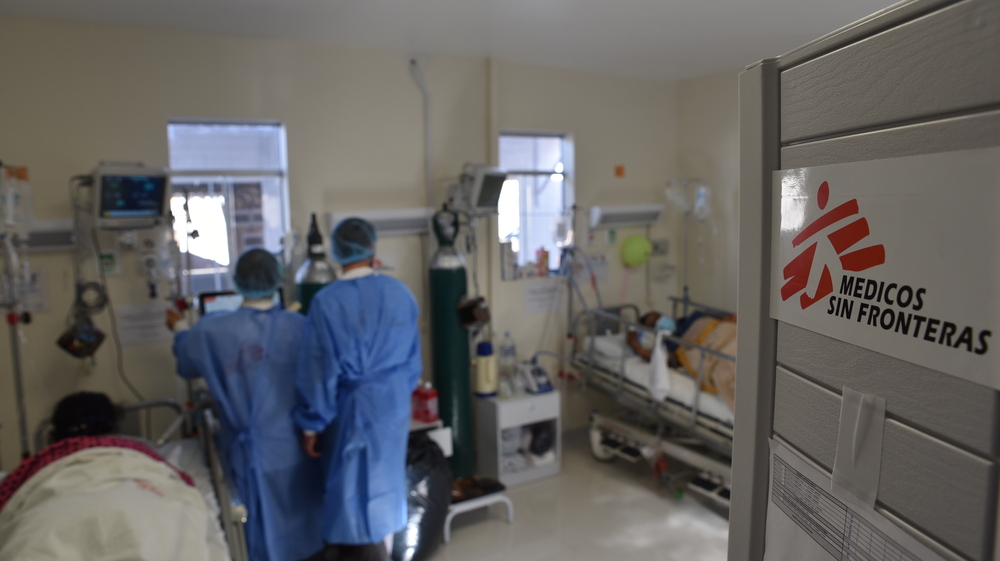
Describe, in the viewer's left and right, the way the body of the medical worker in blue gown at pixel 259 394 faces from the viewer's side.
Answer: facing away from the viewer

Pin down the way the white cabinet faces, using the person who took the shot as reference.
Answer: facing the viewer and to the right of the viewer

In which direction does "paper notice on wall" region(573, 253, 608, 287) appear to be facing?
toward the camera

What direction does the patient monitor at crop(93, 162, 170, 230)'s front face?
toward the camera

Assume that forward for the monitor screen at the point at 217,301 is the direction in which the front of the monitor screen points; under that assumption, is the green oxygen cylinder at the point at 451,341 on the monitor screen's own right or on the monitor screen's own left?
on the monitor screen's own left

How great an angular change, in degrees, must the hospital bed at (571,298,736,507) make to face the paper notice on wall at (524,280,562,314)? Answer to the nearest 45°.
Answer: approximately 180°

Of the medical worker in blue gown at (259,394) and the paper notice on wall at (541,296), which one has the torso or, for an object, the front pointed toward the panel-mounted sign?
the paper notice on wall

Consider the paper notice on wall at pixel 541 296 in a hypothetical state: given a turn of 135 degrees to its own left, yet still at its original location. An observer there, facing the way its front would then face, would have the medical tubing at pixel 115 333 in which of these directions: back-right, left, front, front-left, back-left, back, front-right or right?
back

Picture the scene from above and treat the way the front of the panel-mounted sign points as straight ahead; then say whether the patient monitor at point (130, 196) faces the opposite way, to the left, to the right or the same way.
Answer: to the left

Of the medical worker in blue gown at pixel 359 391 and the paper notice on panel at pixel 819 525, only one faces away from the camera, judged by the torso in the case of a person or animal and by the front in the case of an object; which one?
the medical worker in blue gown

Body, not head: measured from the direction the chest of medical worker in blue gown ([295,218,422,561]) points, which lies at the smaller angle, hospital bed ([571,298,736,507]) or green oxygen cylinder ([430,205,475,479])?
the green oxygen cylinder

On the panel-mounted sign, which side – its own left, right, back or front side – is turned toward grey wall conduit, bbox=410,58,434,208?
right

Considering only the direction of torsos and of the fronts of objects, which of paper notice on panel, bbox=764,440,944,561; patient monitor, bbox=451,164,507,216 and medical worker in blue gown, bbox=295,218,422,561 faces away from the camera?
the medical worker in blue gown

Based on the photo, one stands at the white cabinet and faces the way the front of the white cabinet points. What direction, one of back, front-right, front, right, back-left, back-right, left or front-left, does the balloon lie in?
left

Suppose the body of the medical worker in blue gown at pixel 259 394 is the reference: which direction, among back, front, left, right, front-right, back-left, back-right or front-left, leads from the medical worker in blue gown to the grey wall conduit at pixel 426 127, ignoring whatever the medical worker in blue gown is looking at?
front-right
